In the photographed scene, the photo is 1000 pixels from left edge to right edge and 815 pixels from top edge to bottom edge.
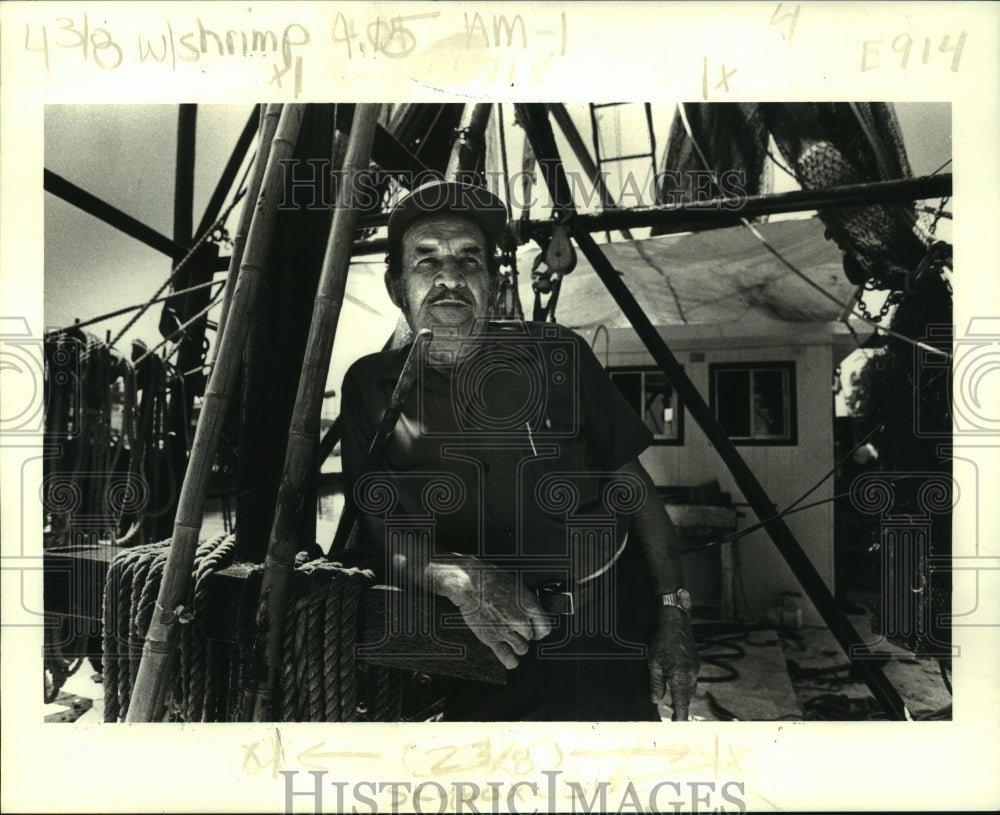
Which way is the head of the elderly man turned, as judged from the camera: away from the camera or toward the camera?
toward the camera

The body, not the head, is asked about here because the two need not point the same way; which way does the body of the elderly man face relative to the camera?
toward the camera
